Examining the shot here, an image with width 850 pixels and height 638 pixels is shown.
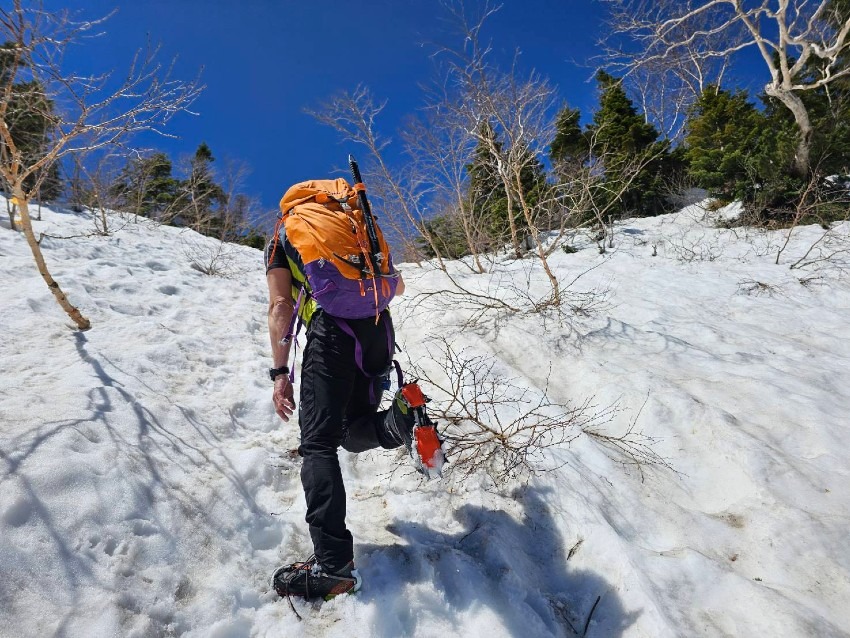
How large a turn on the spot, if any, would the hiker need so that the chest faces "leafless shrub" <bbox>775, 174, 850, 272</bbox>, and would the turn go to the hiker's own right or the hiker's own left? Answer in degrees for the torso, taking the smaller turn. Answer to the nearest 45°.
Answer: approximately 90° to the hiker's own right

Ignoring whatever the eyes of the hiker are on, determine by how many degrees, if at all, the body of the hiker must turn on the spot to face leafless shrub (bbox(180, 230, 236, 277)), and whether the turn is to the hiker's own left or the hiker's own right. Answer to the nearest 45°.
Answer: approximately 45° to the hiker's own right

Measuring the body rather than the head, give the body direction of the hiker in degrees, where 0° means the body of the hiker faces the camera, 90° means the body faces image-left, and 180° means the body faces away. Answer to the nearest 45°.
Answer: approximately 135°

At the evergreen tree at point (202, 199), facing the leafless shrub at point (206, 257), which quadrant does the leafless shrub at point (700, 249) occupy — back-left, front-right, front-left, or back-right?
front-left

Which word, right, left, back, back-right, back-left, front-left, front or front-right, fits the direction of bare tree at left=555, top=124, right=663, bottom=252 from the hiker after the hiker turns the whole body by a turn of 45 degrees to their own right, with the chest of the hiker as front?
front-right

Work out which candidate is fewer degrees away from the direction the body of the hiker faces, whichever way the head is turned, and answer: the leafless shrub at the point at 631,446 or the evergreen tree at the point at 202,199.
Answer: the evergreen tree

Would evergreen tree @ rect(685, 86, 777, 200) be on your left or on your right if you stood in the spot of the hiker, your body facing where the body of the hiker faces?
on your right

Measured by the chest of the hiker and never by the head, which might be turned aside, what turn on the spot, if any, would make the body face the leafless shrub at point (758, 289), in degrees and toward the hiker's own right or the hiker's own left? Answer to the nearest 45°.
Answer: approximately 90° to the hiker's own right

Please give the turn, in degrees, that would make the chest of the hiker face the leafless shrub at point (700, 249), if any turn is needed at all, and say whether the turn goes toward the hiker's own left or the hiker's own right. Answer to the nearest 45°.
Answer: approximately 90° to the hiker's own right

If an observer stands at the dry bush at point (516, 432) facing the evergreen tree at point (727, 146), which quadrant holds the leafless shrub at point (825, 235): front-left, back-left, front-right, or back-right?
front-right

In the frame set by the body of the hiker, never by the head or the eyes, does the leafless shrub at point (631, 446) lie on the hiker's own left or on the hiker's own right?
on the hiker's own right

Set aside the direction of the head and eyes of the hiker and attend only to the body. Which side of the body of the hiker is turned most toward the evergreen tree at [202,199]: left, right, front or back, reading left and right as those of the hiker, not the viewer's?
front
